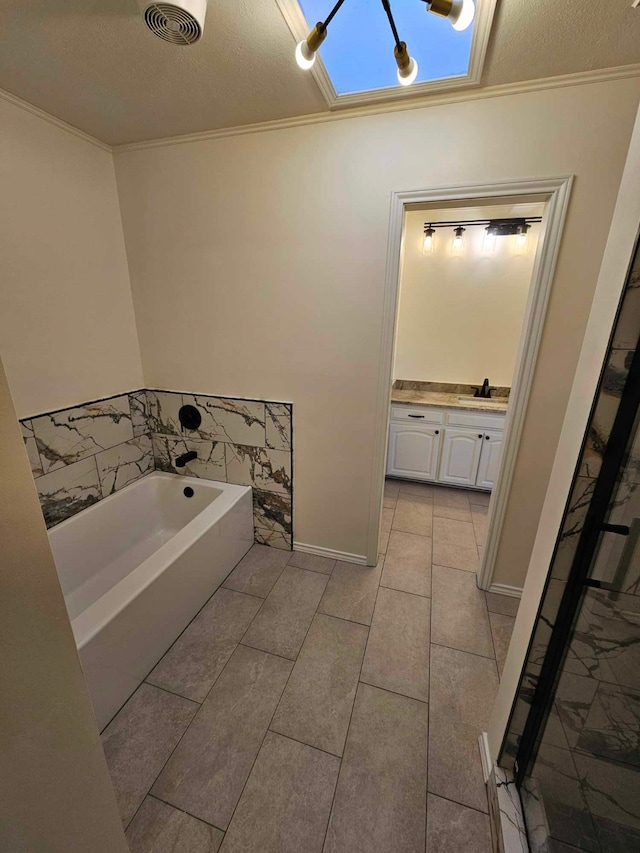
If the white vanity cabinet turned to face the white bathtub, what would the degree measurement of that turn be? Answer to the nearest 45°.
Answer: approximately 45° to its right

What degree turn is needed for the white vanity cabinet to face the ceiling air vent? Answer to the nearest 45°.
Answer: approximately 45° to its right

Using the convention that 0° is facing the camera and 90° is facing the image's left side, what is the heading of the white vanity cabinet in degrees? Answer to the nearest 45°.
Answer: approximately 0°

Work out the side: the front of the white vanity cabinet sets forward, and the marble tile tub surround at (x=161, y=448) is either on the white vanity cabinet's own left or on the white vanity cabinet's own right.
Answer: on the white vanity cabinet's own right

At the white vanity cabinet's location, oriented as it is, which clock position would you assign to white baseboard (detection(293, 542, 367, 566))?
The white baseboard is roughly at 1 o'clock from the white vanity cabinet.

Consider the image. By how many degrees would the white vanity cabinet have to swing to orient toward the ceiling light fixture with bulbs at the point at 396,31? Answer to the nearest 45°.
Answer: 0° — it already faces it
